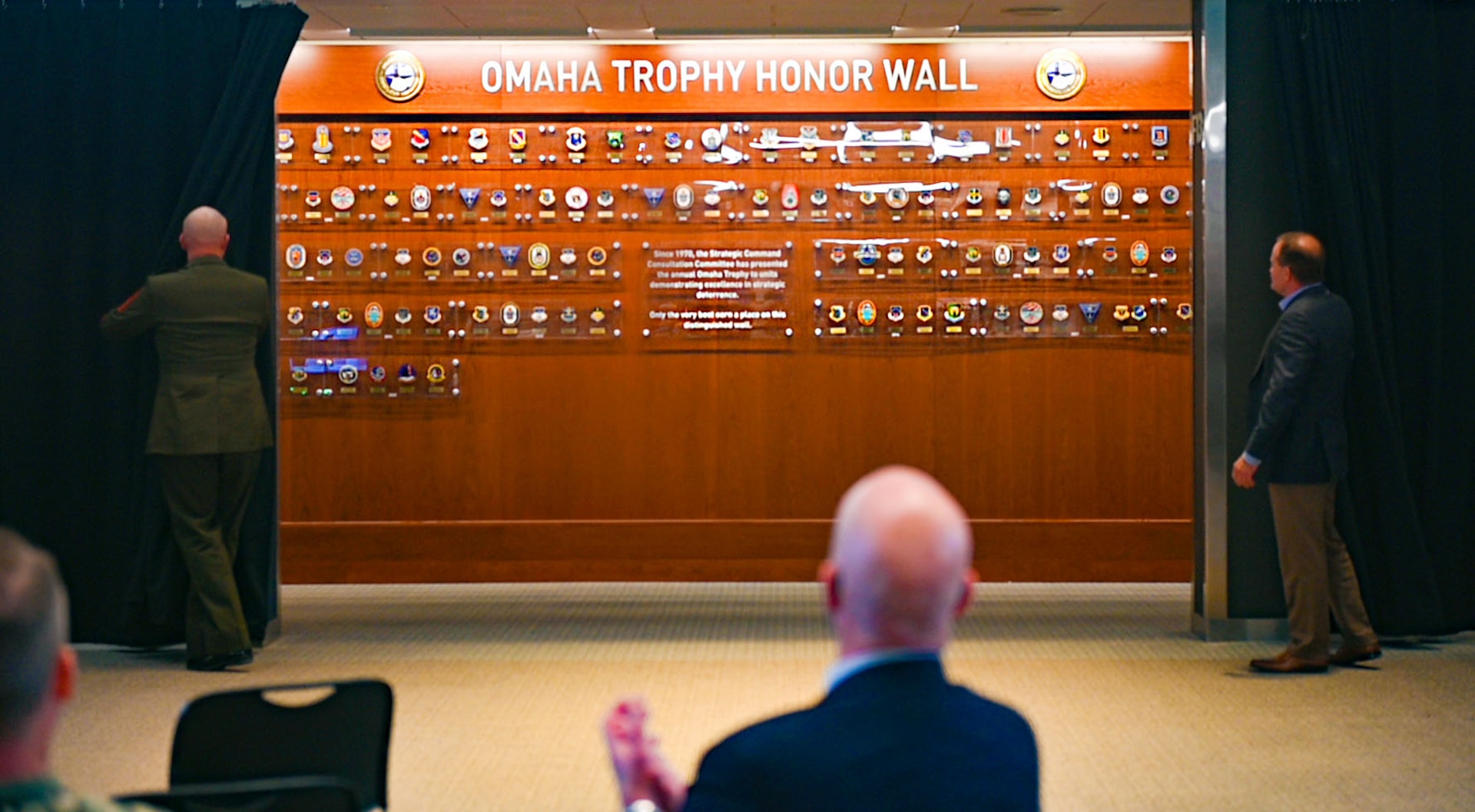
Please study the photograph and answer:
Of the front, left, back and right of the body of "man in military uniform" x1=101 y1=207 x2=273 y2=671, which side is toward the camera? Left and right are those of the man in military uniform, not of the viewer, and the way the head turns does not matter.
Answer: back

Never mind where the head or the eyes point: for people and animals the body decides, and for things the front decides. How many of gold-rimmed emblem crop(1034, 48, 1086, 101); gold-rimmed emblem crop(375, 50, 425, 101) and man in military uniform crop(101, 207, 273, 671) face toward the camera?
2

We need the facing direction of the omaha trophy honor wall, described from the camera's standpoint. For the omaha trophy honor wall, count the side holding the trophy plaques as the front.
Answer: facing the viewer

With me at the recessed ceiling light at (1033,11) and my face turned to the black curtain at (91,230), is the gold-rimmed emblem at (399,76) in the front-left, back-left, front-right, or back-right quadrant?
front-right

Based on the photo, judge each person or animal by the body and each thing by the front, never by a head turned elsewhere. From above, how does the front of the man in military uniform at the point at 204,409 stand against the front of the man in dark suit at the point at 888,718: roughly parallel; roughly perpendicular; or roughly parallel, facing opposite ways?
roughly parallel

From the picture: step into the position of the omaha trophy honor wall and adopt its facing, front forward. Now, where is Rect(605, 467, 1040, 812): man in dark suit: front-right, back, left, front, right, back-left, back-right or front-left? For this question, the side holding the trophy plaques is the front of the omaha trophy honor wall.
front

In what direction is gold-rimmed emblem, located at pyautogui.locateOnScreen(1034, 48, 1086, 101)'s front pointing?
toward the camera

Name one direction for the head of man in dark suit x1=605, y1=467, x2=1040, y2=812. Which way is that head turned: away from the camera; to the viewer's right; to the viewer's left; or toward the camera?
away from the camera

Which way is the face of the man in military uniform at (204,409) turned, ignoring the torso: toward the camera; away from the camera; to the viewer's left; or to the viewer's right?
away from the camera

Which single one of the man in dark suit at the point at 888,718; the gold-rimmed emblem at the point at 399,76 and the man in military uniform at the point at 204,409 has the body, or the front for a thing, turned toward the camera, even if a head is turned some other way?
the gold-rimmed emblem

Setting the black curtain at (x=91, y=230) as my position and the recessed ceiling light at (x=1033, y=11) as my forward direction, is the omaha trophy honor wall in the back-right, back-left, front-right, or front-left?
front-left

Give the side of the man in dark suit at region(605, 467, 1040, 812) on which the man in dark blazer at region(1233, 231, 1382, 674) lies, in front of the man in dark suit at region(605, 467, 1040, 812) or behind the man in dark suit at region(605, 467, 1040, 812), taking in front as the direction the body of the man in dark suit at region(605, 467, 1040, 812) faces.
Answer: in front

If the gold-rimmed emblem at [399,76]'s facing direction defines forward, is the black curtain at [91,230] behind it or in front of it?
in front

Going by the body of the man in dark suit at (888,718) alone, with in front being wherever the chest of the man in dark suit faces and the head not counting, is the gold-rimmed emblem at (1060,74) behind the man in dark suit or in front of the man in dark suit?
in front

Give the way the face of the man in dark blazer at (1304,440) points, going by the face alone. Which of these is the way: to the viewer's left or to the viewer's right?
to the viewer's left

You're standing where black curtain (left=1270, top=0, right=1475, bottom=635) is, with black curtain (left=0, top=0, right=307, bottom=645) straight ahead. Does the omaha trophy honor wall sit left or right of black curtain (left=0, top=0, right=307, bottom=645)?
right

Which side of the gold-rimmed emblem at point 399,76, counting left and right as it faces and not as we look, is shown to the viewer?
front

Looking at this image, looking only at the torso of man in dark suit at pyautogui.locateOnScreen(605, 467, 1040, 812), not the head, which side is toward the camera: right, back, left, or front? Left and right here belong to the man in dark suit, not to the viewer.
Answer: back
